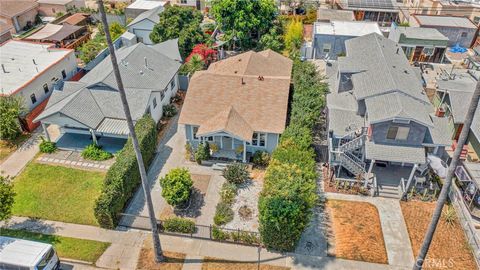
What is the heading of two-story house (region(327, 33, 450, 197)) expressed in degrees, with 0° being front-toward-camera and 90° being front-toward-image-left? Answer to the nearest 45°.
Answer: approximately 0°

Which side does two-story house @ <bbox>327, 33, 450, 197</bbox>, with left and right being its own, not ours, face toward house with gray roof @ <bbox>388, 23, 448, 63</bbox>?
back

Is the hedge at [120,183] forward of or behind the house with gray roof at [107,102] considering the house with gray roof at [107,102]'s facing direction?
forward

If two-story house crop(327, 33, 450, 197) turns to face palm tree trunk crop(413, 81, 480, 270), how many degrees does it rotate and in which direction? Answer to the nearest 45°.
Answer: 0° — it already faces it

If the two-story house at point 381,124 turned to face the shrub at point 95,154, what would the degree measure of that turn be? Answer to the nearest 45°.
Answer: approximately 90° to its right

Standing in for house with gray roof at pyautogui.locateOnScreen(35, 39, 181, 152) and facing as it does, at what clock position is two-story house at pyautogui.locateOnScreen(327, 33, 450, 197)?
The two-story house is roughly at 10 o'clock from the house with gray roof.
